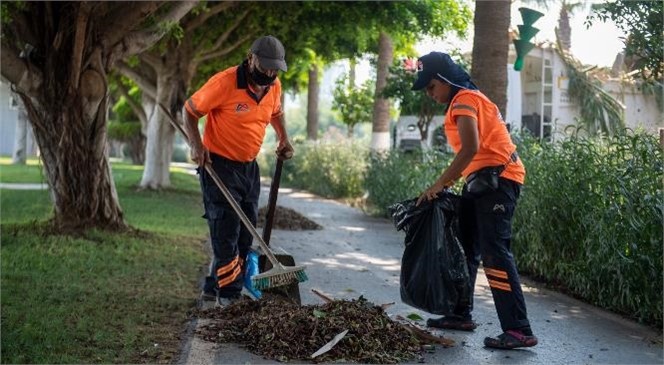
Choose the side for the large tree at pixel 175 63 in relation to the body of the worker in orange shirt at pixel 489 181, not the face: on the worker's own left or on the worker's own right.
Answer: on the worker's own right

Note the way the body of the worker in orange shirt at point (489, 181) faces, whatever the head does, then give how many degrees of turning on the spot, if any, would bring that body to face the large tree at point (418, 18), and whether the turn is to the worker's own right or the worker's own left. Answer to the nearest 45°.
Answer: approximately 90° to the worker's own right

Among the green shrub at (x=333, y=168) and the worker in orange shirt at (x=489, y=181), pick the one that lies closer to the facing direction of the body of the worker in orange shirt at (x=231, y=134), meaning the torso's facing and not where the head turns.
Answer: the worker in orange shirt

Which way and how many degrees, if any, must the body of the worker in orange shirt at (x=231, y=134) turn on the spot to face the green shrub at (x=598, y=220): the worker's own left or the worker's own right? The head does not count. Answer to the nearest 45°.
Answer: approximately 45° to the worker's own left

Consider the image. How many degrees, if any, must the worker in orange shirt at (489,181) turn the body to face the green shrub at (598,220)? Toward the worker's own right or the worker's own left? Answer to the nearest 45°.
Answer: approximately 135° to the worker's own right

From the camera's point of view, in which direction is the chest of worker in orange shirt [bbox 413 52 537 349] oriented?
to the viewer's left

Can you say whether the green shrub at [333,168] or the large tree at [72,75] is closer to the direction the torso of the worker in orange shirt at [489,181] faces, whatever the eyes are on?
the large tree

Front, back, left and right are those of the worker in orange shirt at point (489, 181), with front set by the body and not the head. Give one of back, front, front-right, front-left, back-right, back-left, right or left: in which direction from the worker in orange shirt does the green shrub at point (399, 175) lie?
right

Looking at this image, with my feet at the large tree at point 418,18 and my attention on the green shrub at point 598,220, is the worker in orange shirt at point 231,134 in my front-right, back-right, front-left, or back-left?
front-right

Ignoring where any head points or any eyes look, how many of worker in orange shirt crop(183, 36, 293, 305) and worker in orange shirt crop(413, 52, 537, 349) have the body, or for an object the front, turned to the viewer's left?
1

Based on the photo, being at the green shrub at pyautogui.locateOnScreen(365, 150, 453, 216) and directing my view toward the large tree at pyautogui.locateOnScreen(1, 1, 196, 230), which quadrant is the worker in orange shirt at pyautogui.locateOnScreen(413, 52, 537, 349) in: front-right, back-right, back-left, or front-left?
front-left

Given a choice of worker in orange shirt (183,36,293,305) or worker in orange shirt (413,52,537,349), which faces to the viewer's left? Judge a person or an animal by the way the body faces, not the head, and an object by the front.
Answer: worker in orange shirt (413,52,537,349)

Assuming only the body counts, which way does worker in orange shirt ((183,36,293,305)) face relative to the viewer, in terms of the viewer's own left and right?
facing the viewer and to the right of the viewer

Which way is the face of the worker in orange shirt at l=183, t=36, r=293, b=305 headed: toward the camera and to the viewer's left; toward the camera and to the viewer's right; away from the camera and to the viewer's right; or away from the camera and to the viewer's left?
toward the camera and to the viewer's right
